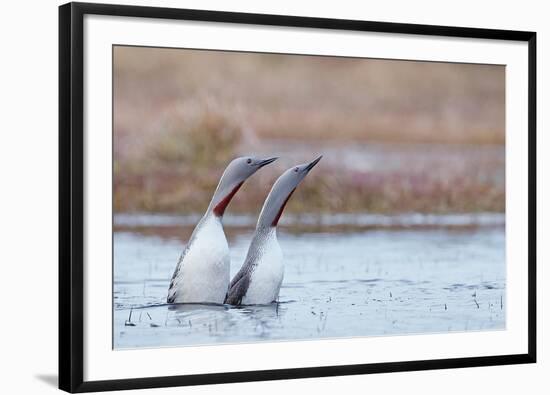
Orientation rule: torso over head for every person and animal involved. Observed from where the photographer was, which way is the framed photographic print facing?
facing the viewer and to the right of the viewer
